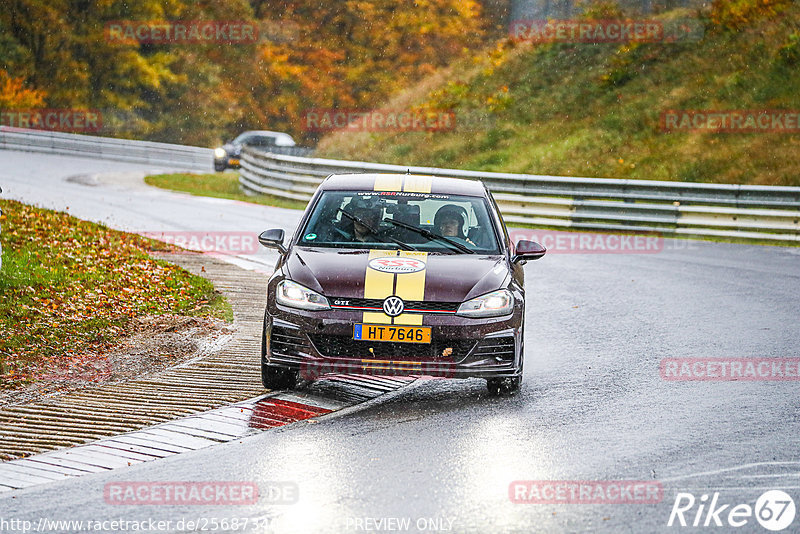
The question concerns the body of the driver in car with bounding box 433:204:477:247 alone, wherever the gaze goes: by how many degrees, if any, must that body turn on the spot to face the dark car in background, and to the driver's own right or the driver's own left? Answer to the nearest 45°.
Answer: approximately 180°

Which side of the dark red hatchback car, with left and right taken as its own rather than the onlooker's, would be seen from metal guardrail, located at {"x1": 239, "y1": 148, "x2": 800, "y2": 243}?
back

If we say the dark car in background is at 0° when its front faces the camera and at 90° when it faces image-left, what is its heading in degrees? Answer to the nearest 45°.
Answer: approximately 45°

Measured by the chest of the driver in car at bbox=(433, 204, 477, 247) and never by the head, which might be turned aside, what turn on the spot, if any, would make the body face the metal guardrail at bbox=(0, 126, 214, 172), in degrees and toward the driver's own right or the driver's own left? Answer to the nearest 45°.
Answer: approximately 180°

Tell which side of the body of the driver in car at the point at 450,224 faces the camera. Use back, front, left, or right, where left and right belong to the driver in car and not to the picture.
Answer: front

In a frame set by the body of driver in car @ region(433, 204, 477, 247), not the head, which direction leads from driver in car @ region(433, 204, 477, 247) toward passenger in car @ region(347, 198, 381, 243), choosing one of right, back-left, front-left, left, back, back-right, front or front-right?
right

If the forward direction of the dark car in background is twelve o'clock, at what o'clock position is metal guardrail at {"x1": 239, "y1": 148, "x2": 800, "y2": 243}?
The metal guardrail is roughly at 10 o'clock from the dark car in background.

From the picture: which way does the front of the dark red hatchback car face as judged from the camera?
facing the viewer

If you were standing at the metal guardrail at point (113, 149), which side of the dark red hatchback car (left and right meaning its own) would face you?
back

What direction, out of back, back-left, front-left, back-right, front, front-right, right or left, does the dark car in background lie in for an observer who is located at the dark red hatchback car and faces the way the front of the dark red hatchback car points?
back
